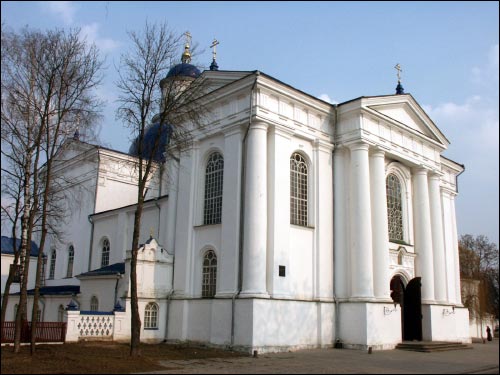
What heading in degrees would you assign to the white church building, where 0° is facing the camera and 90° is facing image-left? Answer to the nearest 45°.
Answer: approximately 315°
